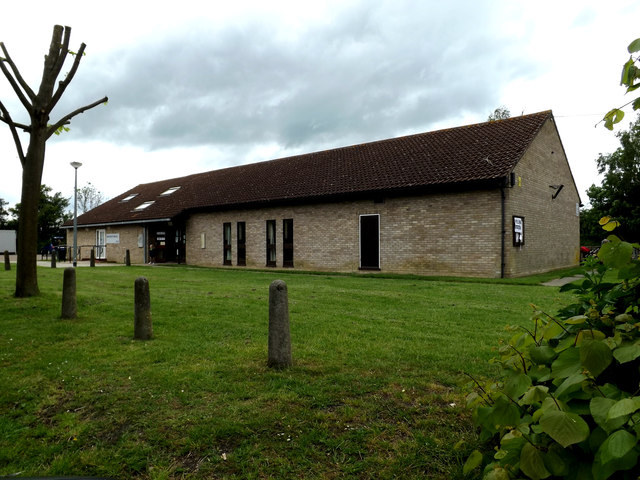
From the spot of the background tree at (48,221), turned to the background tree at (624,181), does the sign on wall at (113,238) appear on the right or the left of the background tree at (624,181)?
right

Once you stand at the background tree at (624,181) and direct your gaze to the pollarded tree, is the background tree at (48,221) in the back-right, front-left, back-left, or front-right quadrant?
front-right

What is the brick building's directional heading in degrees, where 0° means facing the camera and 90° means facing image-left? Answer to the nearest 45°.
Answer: approximately 45°

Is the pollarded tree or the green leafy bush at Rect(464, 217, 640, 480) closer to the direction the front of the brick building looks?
the pollarded tree

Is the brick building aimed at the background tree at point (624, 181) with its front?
no

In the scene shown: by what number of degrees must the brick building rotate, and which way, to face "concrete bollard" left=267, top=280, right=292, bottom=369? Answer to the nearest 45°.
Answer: approximately 45° to its left

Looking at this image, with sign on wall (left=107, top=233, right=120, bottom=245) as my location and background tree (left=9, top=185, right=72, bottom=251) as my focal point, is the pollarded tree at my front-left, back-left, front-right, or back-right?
back-left

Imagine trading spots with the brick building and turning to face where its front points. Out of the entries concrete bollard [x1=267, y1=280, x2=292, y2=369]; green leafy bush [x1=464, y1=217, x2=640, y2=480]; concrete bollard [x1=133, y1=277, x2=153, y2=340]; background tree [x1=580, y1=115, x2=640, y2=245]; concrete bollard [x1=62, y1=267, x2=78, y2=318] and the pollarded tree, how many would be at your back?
1

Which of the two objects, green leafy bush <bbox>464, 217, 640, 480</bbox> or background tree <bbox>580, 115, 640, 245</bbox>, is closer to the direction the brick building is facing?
the green leafy bush

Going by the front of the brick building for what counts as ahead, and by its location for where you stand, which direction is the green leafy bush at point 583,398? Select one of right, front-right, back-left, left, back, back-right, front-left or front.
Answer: front-left

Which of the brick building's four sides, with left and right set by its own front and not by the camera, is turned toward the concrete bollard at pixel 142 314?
front

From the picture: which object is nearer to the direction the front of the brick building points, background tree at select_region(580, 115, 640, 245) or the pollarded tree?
the pollarded tree

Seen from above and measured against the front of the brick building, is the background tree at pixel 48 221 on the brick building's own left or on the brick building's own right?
on the brick building's own right

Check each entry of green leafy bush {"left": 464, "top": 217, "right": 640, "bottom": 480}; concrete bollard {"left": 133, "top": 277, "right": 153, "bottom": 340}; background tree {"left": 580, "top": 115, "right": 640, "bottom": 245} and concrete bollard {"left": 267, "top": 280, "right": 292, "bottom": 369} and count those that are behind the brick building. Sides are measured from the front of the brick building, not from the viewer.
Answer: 1
